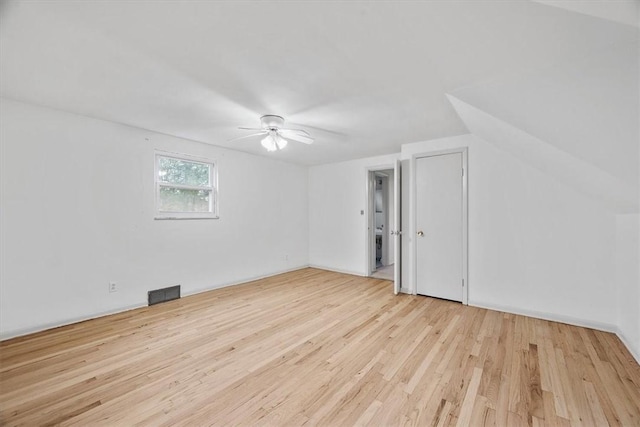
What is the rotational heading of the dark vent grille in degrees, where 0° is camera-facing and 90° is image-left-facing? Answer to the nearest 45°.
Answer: approximately 315°
